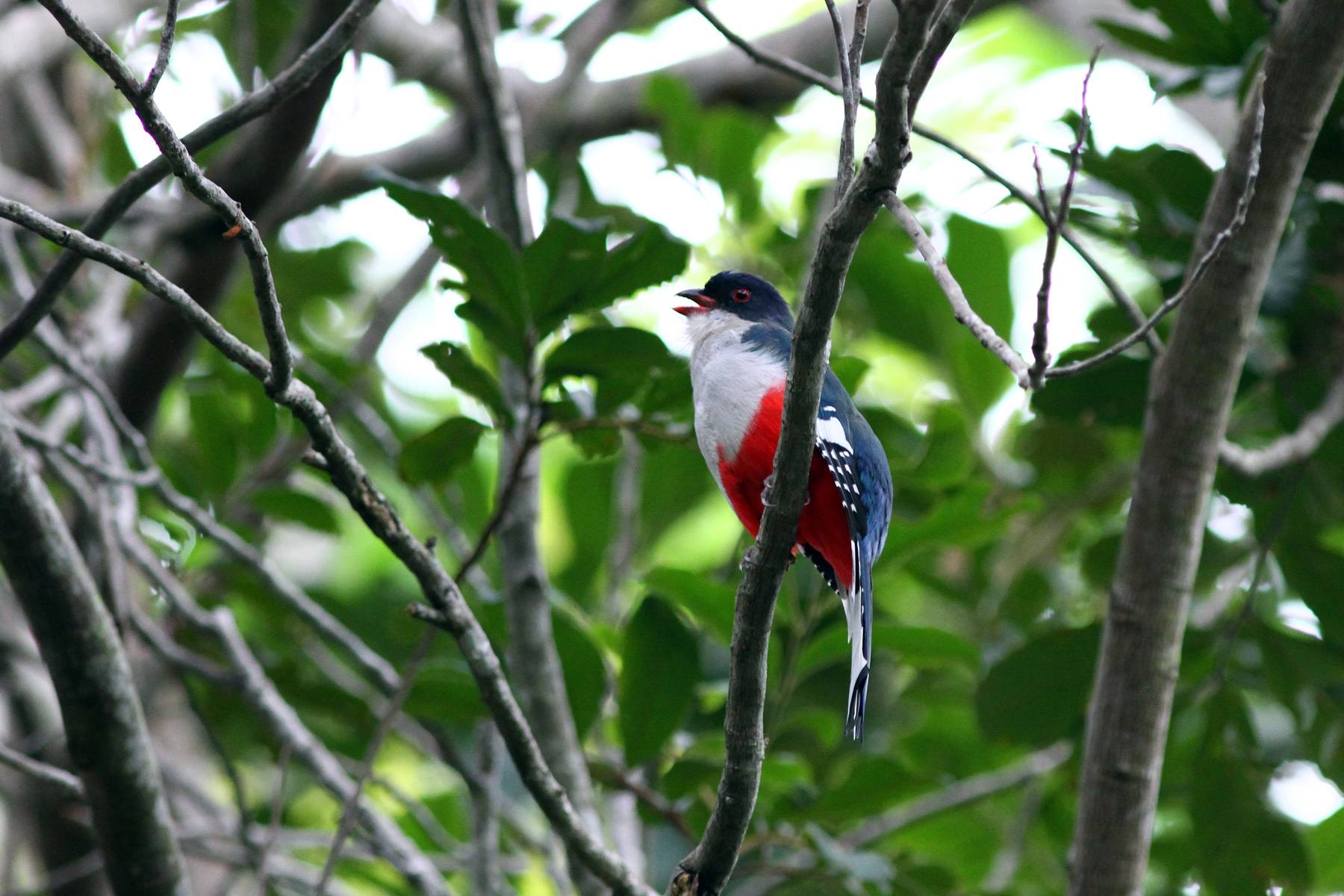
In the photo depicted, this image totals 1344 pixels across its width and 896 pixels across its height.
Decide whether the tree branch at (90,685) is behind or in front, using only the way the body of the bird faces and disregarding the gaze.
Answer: in front

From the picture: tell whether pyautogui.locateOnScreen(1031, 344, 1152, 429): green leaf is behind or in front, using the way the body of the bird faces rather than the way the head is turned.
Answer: behind

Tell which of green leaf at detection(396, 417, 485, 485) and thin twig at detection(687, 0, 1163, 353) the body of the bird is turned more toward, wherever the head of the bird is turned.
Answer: the green leaf
